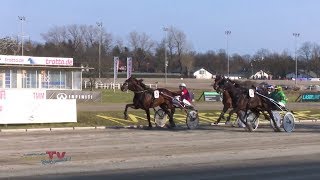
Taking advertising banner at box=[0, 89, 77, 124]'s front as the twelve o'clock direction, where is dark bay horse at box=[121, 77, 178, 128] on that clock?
The dark bay horse is roughly at 10 o'clock from the advertising banner.

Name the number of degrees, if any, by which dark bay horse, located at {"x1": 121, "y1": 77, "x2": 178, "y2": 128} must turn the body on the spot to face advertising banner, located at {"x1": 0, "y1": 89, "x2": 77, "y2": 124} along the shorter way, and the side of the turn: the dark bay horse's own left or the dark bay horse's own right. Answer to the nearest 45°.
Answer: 0° — it already faces it

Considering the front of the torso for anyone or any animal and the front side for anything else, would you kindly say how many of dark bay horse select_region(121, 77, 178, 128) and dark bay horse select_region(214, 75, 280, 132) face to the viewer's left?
2

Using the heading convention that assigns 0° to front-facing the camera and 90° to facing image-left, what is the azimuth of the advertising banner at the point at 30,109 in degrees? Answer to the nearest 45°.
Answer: approximately 0°

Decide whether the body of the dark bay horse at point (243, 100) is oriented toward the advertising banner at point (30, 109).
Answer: yes

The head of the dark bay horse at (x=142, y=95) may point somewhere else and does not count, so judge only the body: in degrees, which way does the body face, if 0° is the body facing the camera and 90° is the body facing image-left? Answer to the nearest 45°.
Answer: approximately 90°

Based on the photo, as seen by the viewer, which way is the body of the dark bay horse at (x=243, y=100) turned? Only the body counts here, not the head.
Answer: to the viewer's left

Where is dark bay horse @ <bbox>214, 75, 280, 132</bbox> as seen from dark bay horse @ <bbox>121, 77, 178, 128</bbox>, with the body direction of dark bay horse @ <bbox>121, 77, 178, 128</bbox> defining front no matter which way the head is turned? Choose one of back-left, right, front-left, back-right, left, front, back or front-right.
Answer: back
